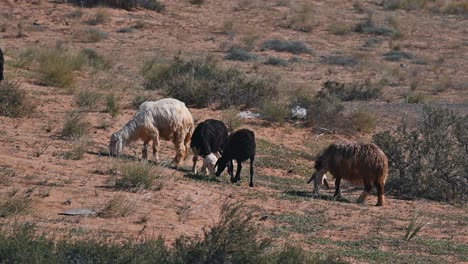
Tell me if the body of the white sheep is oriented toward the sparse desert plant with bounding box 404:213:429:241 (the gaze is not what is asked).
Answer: no

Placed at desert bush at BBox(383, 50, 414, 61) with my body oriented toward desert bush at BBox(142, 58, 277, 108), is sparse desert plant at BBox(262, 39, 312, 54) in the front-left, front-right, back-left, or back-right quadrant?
front-right

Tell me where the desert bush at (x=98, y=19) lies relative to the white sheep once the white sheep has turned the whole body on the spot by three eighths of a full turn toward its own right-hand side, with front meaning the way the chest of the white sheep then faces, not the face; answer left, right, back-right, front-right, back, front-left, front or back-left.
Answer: front-left

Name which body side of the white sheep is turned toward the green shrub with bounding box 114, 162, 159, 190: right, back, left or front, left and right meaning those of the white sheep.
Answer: left

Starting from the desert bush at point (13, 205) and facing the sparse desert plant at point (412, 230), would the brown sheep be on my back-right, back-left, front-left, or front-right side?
front-left

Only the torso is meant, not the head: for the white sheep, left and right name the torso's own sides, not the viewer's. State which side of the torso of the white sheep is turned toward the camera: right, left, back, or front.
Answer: left

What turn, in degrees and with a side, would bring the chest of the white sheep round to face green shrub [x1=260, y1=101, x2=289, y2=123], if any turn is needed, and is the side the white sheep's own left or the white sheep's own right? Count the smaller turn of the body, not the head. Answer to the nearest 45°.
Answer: approximately 135° to the white sheep's own right

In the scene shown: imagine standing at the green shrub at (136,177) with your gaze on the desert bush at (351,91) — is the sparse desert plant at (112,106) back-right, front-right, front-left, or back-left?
front-left

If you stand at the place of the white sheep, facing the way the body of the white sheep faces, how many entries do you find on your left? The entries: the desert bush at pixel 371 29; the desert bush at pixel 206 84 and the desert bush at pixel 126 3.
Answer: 0

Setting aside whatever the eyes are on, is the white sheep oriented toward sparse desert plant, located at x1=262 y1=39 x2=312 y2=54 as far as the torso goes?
no

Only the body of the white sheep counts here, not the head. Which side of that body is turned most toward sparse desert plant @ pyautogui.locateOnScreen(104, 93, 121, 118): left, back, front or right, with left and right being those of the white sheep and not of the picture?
right
